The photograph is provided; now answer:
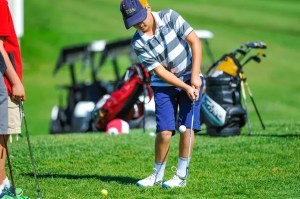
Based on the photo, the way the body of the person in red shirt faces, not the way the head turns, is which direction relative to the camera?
to the viewer's right

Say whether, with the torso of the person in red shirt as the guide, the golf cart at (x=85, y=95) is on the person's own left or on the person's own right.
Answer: on the person's own left

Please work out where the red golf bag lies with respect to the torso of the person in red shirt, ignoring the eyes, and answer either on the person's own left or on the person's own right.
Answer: on the person's own left

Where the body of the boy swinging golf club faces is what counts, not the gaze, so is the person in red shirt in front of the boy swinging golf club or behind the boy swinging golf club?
in front

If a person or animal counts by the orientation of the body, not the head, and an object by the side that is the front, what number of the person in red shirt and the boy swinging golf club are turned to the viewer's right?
1

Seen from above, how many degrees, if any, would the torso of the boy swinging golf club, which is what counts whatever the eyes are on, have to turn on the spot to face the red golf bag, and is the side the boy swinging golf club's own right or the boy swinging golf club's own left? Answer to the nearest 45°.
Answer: approximately 135° to the boy swinging golf club's own right

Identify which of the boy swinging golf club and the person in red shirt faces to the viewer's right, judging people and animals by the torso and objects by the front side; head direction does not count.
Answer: the person in red shirt

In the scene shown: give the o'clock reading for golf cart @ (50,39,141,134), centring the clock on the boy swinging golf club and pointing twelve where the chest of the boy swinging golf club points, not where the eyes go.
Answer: The golf cart is roughly at 4 o'clock from the boy swinging golf club.
